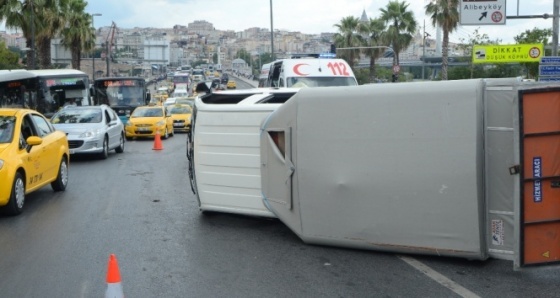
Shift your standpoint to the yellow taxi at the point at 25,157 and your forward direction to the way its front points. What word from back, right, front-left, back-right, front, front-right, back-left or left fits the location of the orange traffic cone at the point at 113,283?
front-left

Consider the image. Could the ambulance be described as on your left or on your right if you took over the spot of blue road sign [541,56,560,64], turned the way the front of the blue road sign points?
on your right

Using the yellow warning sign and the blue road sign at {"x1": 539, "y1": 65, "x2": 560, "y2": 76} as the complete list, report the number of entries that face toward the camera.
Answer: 2

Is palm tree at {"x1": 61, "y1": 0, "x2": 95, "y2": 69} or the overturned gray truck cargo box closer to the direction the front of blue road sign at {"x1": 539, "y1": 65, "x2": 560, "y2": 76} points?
the overturned gray truck cargo box

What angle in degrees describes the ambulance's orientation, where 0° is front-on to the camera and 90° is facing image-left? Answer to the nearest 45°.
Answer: approximately 315°

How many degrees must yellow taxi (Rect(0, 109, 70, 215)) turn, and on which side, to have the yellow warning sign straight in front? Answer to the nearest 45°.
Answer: approximately 180°

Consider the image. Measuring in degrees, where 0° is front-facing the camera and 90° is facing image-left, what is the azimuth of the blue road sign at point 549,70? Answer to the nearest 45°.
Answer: approximately 0°
